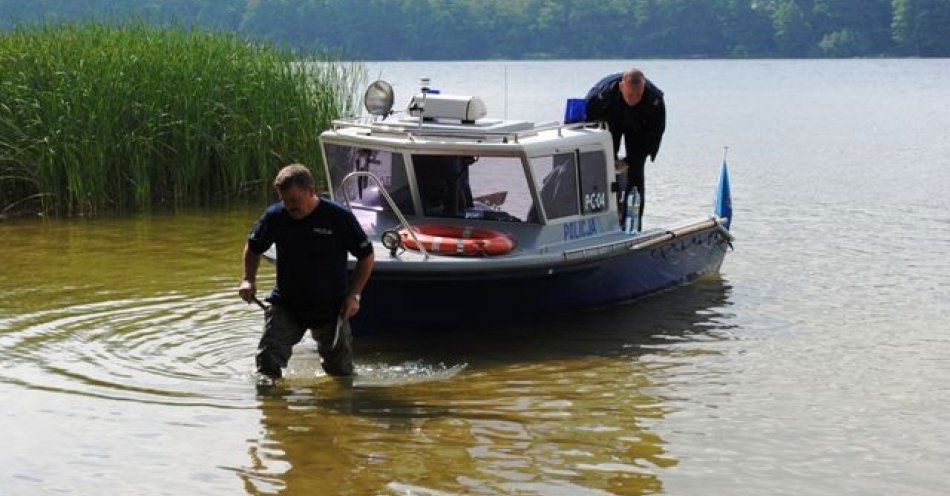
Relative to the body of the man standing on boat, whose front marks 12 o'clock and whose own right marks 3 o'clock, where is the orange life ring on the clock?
The orange life ring is roughly at 1 o'clock from the man standing on boat.

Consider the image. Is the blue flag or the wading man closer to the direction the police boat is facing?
the wading man

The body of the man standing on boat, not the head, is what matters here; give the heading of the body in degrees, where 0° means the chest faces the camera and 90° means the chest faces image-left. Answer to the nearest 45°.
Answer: approximately 0°

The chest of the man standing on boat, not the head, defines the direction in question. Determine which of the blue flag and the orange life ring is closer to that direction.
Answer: the orange life ring

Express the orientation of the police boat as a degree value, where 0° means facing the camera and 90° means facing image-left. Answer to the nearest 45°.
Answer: approximately 45°
